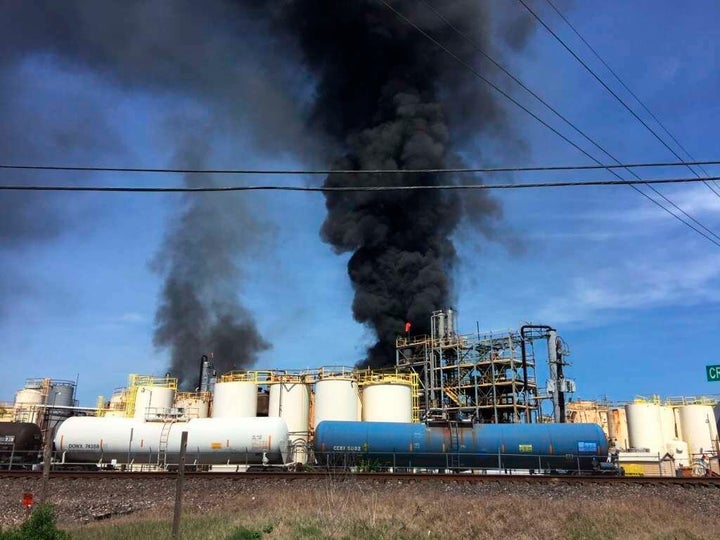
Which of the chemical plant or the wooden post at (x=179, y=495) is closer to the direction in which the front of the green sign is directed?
the wooden post

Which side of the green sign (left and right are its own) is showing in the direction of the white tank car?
right

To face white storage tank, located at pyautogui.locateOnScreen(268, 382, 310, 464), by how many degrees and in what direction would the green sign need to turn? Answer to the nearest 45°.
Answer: approximately 90° to its right

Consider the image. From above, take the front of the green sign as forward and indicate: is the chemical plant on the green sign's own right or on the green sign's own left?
on the green sign's own right

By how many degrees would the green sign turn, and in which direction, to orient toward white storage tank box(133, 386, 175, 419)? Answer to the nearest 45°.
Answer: approximately 90° to its right

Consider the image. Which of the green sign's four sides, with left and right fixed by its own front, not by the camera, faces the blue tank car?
back

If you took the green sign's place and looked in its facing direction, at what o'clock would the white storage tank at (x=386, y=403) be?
The white storage tank is roughly at 4 o'clock from the green sign.

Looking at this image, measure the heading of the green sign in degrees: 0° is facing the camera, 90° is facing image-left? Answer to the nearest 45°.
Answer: approximately 0°
